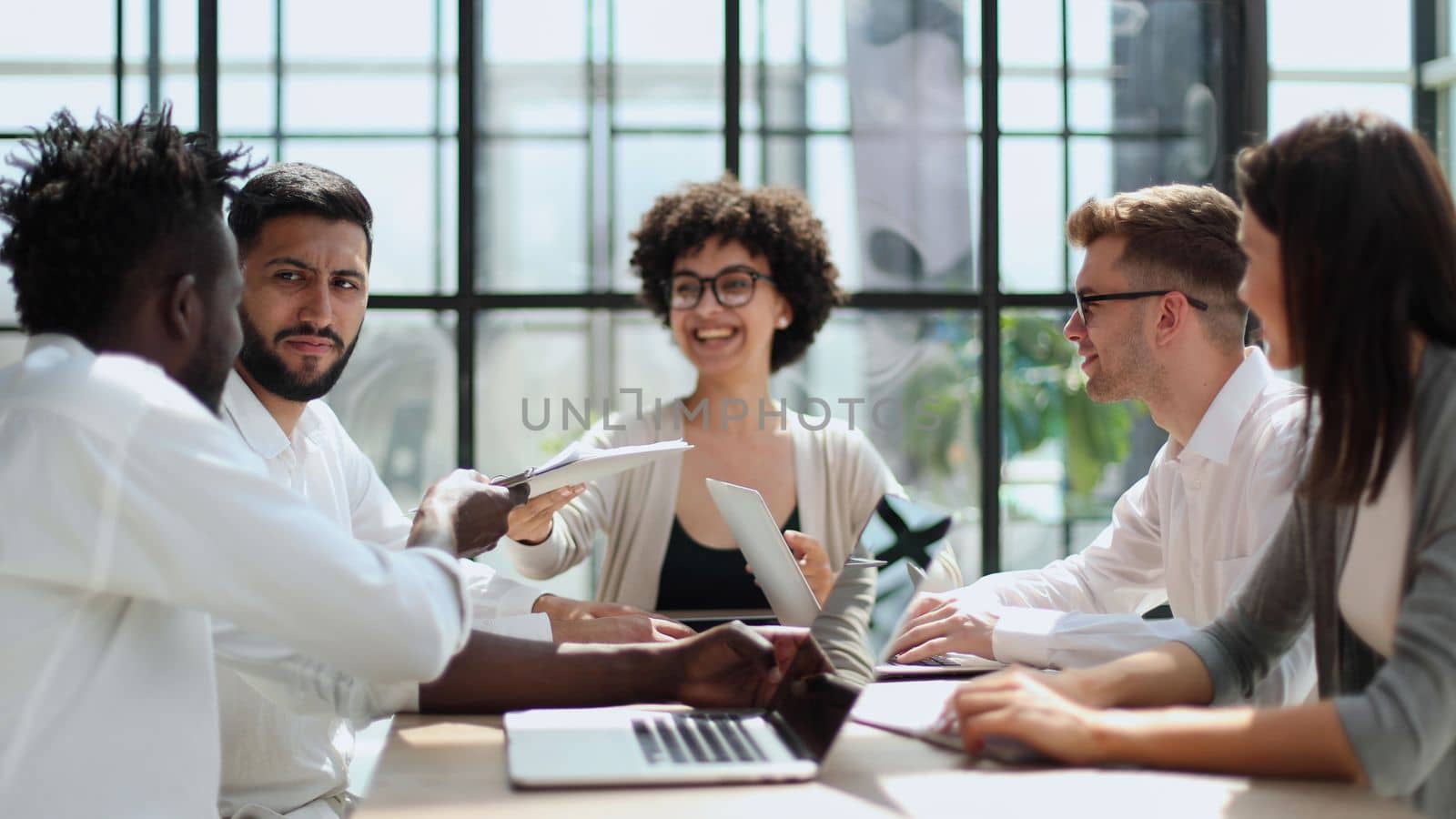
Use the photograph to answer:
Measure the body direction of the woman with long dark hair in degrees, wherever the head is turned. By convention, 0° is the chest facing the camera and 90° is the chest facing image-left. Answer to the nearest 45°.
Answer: approximately 90°

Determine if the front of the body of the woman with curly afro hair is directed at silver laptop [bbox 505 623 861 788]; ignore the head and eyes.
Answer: yes

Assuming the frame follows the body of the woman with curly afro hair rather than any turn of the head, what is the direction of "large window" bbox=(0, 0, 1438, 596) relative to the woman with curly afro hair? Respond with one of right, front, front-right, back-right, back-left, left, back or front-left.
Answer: back

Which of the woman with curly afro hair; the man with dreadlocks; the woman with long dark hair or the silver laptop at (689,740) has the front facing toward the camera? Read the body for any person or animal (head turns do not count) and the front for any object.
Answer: the woman with curly afro hair

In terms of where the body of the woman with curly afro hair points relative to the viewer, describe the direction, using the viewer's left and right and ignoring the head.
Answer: facing the viewer

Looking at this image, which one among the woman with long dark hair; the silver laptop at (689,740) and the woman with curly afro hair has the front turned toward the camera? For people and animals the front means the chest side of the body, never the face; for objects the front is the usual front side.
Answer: the woman with curly afro hair

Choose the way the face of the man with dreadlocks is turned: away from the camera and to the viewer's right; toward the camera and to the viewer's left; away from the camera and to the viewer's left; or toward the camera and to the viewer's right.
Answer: away from the camera and to the viewer's right

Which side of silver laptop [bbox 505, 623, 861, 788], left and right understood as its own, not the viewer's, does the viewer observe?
left

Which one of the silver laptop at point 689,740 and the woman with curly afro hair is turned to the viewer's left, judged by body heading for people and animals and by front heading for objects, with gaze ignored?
the silver laptop

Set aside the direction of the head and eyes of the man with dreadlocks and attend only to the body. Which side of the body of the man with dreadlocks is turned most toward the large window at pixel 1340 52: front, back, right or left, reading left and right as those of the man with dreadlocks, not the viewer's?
front

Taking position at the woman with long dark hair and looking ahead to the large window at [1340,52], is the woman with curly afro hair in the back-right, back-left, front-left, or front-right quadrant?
front-left

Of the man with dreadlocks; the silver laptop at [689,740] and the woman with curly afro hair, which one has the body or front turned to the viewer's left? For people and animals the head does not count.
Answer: the silver laptop

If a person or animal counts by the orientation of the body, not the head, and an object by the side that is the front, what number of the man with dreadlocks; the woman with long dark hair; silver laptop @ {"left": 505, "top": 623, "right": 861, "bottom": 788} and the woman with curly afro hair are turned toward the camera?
1
